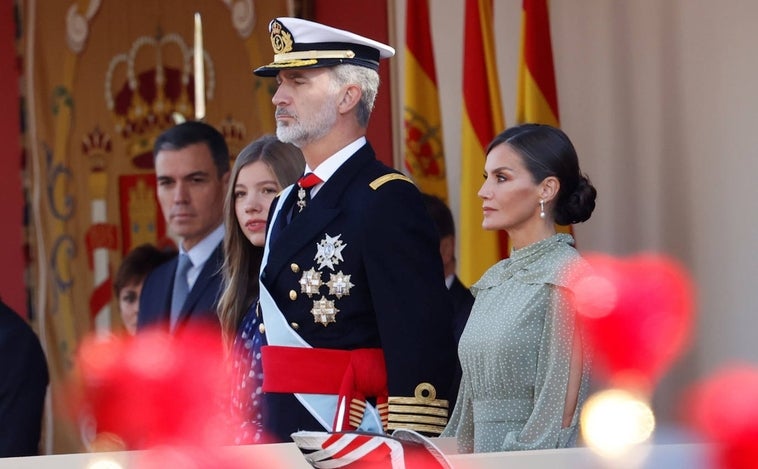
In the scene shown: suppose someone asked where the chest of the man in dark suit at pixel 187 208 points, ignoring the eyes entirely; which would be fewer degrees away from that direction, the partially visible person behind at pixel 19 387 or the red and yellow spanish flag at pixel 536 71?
the partially visible person behind

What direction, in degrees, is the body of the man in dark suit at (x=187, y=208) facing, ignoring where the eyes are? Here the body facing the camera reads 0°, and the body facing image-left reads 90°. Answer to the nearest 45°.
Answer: approximately 45°

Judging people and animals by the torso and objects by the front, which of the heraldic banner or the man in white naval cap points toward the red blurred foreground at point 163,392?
the heraldic banner

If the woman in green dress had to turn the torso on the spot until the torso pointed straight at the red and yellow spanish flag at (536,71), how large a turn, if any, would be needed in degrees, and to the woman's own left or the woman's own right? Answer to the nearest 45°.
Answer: approximately 135° to the woman's own right

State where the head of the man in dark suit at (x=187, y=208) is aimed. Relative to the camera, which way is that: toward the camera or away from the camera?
toward the camera

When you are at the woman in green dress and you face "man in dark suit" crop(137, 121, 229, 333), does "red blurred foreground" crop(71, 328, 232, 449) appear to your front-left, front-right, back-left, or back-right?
back-left

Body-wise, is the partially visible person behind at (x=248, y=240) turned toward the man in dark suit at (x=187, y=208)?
no

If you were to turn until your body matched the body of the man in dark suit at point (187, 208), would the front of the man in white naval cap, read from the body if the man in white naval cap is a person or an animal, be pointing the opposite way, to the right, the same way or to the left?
the same way

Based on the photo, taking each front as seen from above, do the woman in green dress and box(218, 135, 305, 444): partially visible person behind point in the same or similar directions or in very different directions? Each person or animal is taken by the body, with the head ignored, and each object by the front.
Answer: same or similar directions

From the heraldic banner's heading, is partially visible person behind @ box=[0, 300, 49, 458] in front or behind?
in front

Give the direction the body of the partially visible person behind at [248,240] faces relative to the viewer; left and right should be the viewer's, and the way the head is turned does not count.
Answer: facing the viewer and to the left of the viewer

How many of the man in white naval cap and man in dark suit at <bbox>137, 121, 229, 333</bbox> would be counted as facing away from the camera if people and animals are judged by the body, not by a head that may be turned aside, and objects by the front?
0

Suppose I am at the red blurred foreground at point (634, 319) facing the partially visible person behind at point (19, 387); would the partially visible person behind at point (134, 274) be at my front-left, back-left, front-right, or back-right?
front-right

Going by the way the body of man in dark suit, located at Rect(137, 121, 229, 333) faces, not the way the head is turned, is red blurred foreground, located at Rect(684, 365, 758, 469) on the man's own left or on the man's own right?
on the man's own left

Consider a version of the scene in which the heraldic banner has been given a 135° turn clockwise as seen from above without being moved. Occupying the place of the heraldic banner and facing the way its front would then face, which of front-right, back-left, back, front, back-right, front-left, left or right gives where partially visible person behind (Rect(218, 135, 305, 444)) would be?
back-left

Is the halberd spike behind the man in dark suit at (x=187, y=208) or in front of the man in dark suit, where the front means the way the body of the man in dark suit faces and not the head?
behind

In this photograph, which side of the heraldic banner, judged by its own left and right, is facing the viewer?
front

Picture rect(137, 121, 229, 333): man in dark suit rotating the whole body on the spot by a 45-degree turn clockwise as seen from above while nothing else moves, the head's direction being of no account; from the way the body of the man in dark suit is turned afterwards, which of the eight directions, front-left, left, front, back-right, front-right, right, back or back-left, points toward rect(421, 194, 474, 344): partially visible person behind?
back

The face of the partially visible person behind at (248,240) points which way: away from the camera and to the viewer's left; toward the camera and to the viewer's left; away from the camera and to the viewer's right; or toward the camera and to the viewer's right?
toward the camera and to the viewer's left

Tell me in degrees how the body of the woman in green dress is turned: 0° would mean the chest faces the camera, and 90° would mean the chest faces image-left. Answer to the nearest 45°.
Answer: approximately 45°
